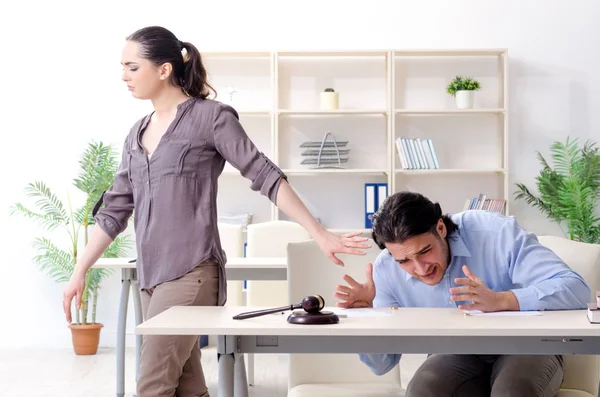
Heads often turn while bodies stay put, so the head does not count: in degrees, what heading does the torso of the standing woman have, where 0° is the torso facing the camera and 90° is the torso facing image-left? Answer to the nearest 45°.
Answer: approximately 45°

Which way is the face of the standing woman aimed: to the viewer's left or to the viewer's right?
to the viewer's left

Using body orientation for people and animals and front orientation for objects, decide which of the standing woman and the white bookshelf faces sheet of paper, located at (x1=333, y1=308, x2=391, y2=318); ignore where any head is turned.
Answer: the white bookshelf

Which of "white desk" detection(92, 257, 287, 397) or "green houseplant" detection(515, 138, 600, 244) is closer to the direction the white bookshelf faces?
the white desk

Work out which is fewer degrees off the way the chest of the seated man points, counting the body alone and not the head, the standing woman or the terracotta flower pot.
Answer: the standing woman

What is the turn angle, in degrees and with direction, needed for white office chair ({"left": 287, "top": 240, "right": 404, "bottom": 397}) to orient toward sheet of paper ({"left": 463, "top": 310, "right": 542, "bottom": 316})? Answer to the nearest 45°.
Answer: approximately 45° to its left

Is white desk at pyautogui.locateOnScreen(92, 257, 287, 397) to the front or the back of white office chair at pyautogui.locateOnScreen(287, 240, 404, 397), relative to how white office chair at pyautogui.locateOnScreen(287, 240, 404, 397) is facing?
to the back

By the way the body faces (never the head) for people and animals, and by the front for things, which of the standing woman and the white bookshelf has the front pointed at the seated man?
the white bookshelf

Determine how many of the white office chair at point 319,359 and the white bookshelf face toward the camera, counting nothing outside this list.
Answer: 2

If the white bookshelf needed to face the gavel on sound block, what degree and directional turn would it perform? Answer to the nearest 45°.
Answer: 0° — it already faces it

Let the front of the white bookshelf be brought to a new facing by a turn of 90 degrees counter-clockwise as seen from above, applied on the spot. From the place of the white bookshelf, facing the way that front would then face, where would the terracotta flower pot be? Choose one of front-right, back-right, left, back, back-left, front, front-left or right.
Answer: back

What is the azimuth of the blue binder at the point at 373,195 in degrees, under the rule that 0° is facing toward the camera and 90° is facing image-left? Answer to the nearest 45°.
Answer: approximately 0°

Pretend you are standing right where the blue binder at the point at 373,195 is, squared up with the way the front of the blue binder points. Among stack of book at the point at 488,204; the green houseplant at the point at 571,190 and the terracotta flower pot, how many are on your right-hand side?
1
